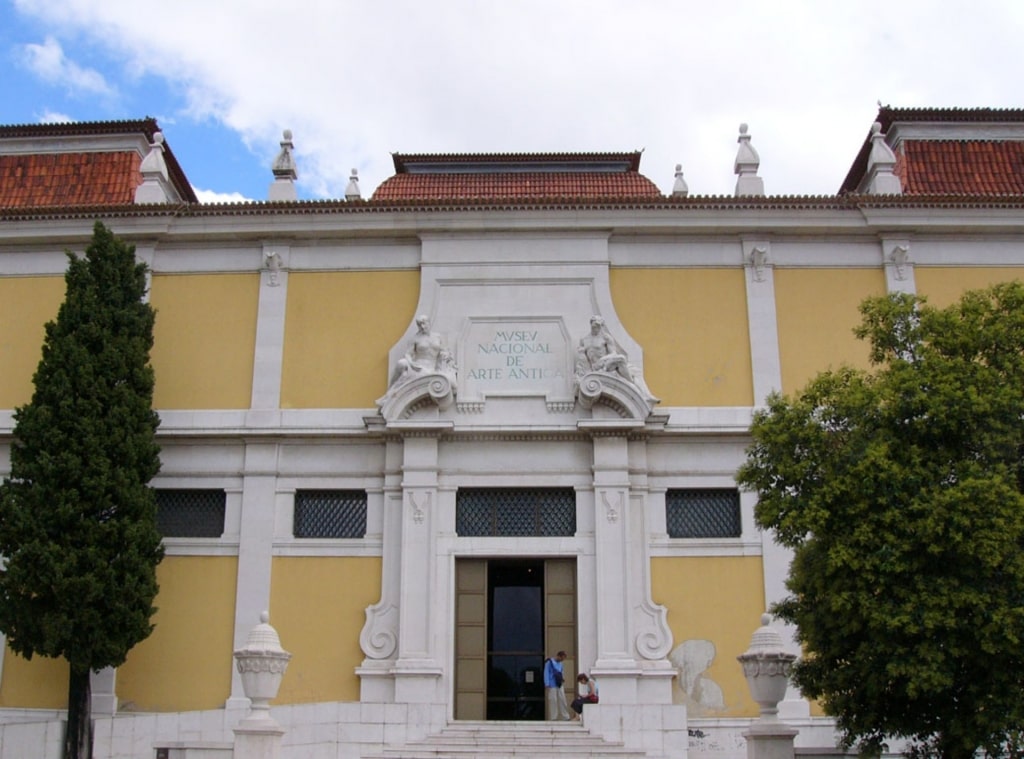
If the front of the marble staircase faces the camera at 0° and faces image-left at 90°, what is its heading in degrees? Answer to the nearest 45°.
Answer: approximately 0°

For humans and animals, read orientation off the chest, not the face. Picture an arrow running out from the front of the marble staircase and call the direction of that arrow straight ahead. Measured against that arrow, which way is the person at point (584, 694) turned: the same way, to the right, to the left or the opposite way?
to the right

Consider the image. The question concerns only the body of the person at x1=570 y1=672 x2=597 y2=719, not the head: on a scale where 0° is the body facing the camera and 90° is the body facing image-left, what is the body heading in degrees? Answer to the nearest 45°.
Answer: approximately 90°

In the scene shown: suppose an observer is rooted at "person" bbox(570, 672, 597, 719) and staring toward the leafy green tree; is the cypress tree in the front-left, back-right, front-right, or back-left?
back-right

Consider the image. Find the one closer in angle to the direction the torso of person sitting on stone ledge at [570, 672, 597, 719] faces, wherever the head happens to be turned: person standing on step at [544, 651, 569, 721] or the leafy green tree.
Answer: the person standing on step

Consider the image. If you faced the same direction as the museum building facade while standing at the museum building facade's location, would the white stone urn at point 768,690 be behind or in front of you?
in front

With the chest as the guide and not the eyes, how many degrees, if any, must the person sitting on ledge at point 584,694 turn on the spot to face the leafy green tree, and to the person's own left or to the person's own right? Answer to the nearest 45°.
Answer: approximately 135° to the person's own left

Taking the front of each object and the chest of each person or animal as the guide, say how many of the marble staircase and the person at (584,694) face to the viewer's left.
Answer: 1

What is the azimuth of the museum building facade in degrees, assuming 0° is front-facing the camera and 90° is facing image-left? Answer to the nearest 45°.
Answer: approximately 0°

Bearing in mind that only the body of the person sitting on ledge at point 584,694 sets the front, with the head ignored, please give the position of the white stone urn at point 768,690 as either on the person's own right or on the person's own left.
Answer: on the person's own left
